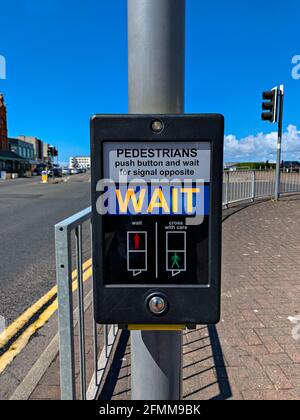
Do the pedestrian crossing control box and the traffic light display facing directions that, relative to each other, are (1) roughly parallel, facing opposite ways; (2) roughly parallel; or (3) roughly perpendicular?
roughly perpendicular

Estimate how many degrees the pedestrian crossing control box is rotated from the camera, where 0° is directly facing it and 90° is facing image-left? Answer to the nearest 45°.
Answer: approximately 0°

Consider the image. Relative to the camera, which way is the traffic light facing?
to the viewer's left

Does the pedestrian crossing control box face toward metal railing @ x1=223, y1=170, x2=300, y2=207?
no

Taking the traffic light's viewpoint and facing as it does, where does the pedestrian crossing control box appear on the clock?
The pedestrian crossing control box is roughly at 9 o'clock from the traffic light.

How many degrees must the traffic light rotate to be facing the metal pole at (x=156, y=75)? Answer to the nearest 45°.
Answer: approximately 90° to its left
